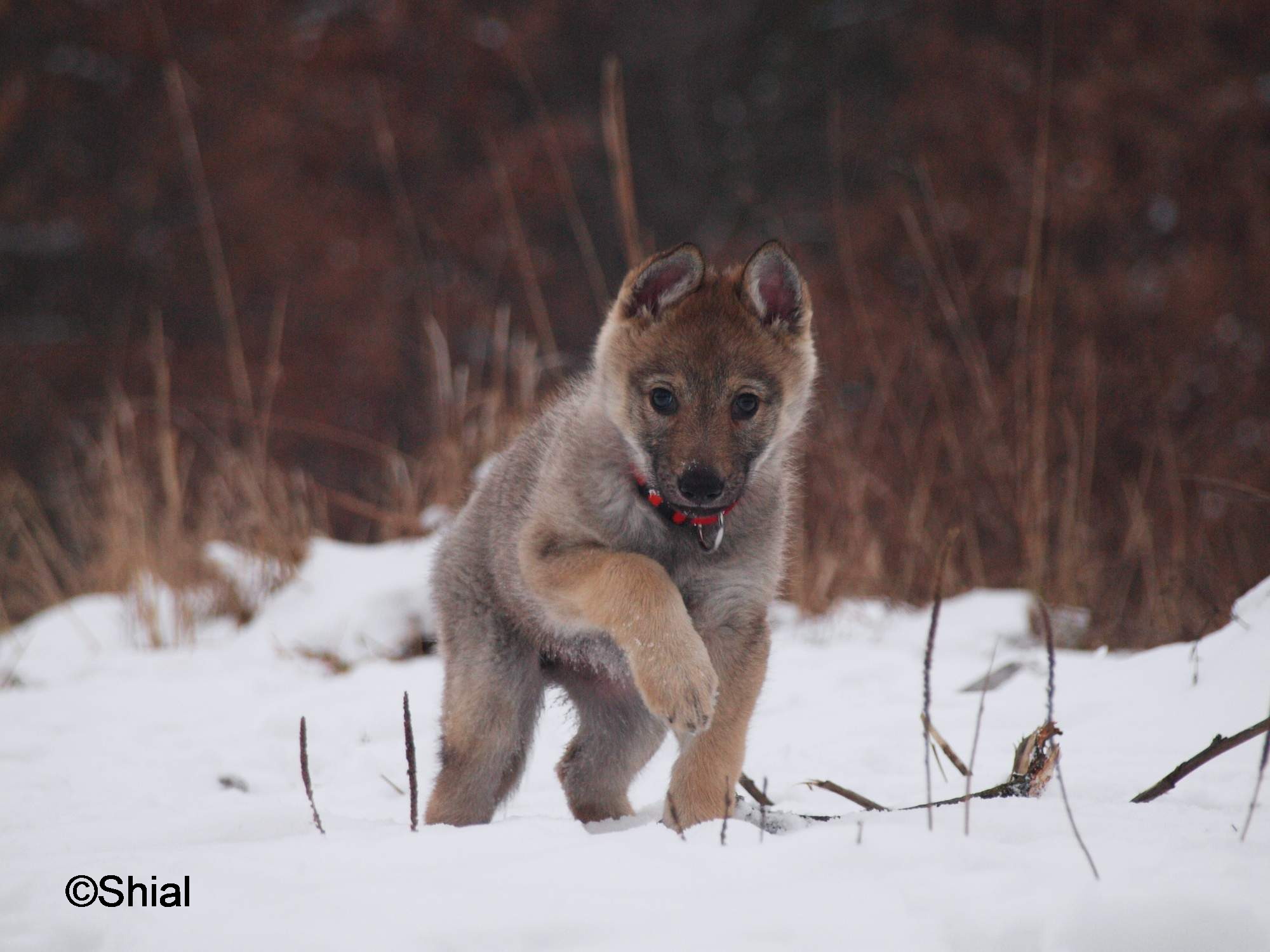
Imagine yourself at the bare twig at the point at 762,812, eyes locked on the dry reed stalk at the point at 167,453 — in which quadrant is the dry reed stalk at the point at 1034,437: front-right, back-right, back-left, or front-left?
front-right

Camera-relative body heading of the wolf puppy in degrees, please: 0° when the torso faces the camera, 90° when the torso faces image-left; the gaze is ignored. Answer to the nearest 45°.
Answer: approximately 315°

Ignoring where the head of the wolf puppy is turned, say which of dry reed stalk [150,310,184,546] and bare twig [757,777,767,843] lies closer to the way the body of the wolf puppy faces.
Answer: the bare twig

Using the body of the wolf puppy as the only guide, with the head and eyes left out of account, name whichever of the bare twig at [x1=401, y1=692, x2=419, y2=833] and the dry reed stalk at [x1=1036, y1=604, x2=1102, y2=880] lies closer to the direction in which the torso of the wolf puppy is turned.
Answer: the dry reed stalk

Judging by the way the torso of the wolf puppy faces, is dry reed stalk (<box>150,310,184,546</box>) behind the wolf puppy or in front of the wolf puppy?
behind

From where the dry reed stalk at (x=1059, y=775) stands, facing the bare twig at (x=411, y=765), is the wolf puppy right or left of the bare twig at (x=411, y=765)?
right

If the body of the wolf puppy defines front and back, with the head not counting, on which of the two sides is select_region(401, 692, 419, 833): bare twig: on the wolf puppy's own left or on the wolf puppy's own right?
on the wolf puppy's own right

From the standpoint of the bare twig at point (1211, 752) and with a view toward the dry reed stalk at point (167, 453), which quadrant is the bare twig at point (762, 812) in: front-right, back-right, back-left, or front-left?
front-left

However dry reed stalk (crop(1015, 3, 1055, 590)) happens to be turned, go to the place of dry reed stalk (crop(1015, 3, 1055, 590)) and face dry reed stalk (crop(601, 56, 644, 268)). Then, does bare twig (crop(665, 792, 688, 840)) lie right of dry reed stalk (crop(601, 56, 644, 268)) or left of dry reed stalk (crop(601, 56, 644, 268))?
left
